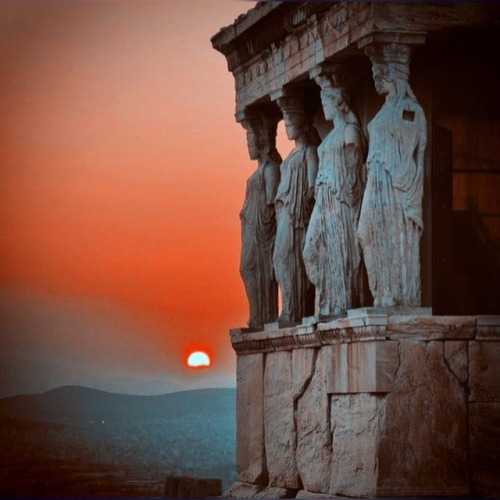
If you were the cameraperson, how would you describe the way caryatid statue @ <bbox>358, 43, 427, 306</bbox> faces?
facing to the left of the viewer

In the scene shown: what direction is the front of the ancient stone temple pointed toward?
to the viewer's left
